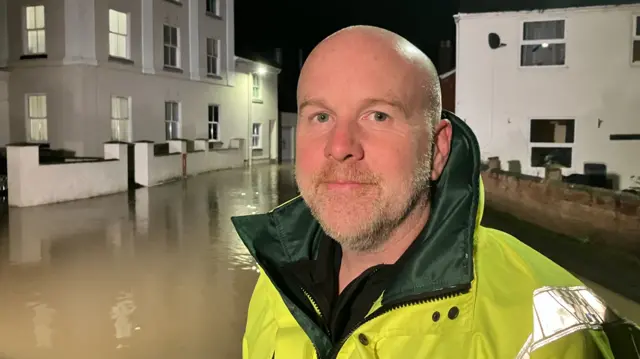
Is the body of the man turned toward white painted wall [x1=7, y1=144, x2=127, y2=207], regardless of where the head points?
no

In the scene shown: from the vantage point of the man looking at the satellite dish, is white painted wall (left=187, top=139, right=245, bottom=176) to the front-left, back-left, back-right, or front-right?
front-left

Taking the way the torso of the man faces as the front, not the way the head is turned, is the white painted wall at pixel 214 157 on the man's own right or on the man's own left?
on the man's own right

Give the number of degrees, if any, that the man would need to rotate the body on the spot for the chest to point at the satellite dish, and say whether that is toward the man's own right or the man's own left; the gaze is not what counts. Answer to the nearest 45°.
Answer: approximately 135° to the man's own right

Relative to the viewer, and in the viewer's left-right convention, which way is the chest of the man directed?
facing the viewer and to the left of the viewer

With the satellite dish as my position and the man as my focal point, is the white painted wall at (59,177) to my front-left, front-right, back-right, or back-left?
front-right

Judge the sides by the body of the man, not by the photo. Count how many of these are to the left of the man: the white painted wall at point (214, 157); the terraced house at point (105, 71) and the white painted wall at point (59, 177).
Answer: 0
